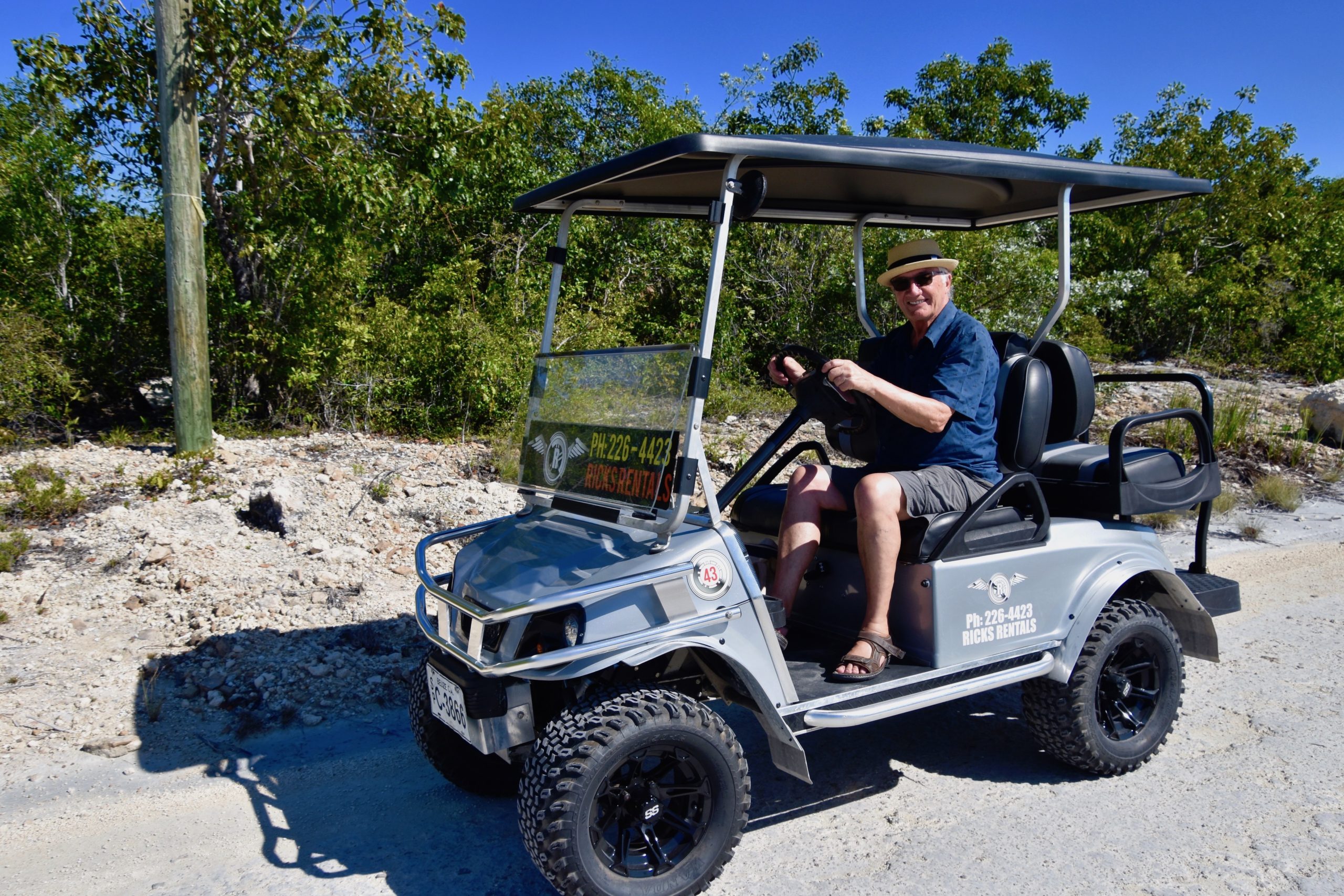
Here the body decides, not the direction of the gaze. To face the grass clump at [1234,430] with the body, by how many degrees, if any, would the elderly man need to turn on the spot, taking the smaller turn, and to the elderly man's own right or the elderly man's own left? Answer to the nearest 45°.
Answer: approximately 180°

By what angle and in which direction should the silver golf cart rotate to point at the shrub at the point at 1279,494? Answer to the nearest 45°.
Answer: approximately 180°

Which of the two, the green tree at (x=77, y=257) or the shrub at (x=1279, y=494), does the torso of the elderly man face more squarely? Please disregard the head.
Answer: the green tree

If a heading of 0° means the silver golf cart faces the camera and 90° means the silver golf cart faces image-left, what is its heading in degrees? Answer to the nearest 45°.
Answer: approximately 45°

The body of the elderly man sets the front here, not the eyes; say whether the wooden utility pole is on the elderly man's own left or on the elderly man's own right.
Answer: on the elderly man's own right

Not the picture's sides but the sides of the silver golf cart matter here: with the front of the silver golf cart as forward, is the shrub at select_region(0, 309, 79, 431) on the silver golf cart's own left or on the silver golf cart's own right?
on the silver golf cart's own right

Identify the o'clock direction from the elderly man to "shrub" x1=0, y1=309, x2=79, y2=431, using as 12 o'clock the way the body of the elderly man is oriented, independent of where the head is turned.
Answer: The shrub is roughly at 2 o'clock from the elderly man.

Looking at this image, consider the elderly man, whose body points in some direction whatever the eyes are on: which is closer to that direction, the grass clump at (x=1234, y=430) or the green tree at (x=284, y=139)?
the green tree

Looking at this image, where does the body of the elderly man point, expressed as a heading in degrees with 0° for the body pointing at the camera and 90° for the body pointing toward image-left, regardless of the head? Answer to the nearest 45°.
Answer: approximately 45°

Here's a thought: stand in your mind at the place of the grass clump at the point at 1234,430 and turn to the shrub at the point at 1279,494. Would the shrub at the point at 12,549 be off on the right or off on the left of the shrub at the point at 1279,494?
right
